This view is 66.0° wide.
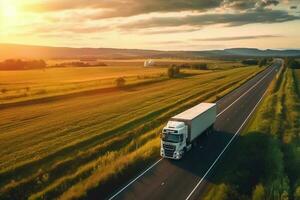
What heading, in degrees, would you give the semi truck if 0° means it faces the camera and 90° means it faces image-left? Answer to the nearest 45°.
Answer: approximately 45°

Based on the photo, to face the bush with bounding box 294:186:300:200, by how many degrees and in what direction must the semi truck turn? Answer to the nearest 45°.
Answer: approximately 90° to its left
